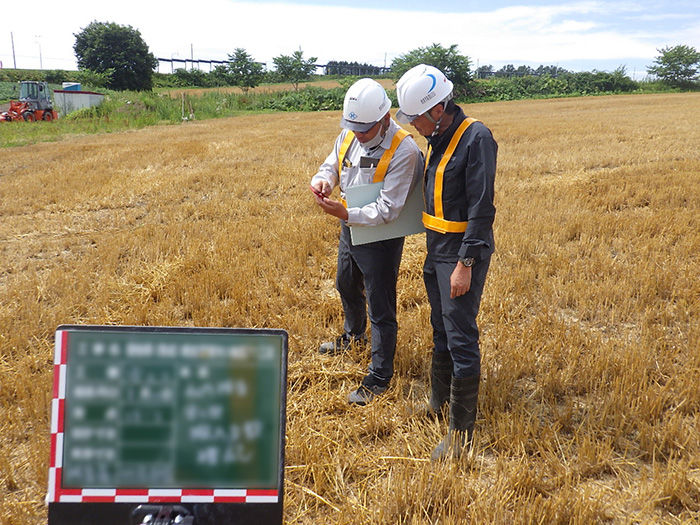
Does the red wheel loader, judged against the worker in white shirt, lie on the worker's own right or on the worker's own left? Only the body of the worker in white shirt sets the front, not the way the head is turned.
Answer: on the worker's own right

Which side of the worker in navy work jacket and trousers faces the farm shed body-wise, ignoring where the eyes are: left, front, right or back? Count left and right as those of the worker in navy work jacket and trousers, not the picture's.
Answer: right

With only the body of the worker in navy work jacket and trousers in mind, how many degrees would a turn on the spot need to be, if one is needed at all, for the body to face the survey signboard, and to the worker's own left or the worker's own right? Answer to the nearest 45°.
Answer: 0° — they already face it

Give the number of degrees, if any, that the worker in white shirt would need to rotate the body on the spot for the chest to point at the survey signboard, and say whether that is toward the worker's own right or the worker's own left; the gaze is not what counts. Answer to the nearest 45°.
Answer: approximately 45° to the worker's own left

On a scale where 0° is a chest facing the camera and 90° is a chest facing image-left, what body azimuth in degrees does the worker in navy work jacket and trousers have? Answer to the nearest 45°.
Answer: approximately 45°

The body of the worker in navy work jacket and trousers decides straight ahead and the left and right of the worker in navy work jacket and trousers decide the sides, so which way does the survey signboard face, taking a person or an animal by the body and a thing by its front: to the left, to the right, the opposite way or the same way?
to the left

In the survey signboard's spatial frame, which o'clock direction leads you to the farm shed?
The farm shed is roughly at 6 o'clock from the survey signboard.

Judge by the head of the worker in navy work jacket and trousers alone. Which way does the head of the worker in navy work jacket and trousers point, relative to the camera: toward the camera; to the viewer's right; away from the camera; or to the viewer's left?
to the viewer's left

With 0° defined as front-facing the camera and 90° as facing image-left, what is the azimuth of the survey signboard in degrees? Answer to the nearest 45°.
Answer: approximately 0°
